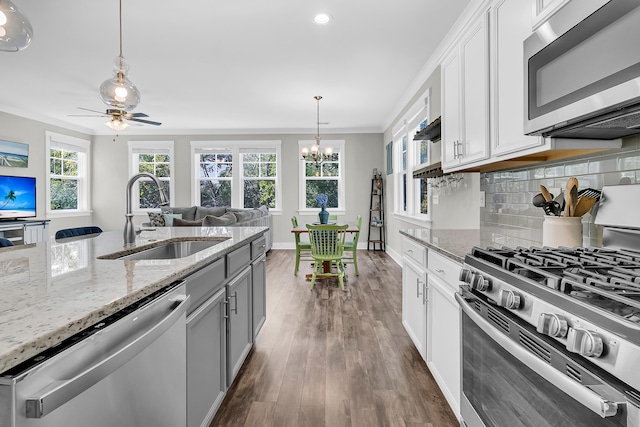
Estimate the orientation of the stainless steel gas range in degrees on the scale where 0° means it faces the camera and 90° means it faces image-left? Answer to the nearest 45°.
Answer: approximately 45°

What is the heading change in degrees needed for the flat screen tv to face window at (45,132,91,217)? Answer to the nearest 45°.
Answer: approximately 90° to its left

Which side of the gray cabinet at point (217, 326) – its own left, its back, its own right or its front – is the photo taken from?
right

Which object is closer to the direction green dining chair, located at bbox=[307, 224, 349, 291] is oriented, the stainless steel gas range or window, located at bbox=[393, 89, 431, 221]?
the window

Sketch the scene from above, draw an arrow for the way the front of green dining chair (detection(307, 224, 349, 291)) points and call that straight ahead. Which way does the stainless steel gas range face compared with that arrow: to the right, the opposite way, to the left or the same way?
to the left

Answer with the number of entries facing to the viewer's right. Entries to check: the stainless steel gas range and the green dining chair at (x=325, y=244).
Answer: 0

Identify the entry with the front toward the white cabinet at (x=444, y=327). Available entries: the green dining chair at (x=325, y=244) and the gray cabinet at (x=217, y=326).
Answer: the gray cabinet

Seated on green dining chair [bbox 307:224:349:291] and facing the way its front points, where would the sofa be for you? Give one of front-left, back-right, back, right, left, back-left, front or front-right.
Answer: front-left

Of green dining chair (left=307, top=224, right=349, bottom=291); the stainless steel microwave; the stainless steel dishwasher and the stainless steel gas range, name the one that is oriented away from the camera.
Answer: the green dining chair

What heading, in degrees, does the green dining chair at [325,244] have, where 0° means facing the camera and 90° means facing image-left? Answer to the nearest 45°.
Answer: approximately 180°
